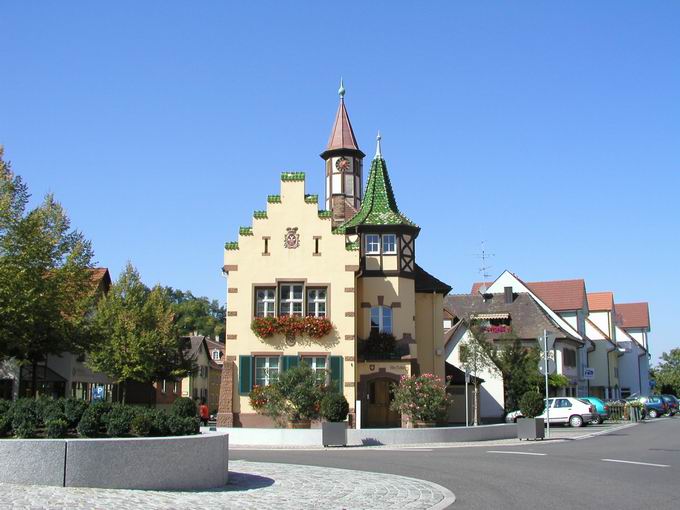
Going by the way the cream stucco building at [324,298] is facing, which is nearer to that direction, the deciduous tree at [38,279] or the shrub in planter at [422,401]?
the shrub in planter

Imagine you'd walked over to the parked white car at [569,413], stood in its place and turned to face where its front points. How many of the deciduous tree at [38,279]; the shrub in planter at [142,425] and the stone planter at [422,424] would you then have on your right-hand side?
0

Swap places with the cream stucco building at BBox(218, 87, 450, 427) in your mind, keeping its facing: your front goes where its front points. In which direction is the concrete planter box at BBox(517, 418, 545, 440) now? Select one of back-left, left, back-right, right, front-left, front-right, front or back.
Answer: front-left

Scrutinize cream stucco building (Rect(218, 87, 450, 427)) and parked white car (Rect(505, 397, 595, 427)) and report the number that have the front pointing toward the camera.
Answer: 1

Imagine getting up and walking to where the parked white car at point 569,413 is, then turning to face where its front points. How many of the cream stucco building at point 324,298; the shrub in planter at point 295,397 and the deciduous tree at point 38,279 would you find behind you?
0

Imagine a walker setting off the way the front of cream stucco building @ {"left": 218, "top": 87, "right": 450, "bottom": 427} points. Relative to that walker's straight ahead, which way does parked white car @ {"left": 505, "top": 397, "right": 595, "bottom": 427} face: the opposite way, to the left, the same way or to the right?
to the right

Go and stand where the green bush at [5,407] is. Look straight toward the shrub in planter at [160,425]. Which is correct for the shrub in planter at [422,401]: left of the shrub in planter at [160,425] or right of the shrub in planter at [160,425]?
left

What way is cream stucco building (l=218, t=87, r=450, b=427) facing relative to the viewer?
toward the camera

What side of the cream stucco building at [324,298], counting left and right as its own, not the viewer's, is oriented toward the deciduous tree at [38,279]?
right

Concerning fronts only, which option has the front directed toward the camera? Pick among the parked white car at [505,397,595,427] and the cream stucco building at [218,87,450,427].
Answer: the cream stucco building

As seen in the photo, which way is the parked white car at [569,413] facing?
to the viewer's left

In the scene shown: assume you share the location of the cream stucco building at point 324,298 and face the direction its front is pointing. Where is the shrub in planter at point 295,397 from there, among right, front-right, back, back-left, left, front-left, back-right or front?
front
